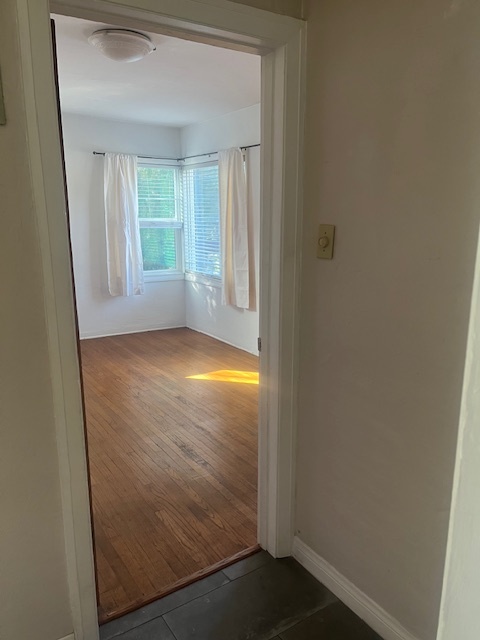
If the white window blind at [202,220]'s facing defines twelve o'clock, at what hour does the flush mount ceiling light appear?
The flush mount ceiling light is roughly at 11 o'clock from the white window blind.

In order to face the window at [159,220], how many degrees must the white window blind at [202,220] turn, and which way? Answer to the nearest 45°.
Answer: approximately 90° to its right

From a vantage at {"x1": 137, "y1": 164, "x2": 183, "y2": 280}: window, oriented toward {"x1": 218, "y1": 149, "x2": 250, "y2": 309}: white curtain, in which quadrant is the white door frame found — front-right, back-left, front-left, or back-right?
front-right

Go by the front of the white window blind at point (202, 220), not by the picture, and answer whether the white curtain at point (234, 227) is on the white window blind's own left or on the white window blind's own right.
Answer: on the white window blind's own left

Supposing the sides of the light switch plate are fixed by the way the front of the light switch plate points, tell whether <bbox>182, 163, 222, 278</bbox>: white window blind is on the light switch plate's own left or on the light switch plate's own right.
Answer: on the light switch plate's own right

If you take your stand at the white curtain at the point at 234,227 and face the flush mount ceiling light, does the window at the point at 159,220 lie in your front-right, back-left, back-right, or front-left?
back-right

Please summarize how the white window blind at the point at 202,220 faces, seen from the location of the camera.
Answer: facing the viewer and to the left of the viewer

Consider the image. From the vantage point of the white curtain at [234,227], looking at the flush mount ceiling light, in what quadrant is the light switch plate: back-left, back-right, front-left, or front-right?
front-left

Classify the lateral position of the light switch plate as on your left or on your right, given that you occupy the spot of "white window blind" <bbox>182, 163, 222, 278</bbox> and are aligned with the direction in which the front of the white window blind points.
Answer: on your left

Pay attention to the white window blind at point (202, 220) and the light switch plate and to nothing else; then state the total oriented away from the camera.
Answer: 0

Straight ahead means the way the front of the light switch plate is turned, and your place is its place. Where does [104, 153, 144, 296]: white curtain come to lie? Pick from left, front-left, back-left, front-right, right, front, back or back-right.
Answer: right
